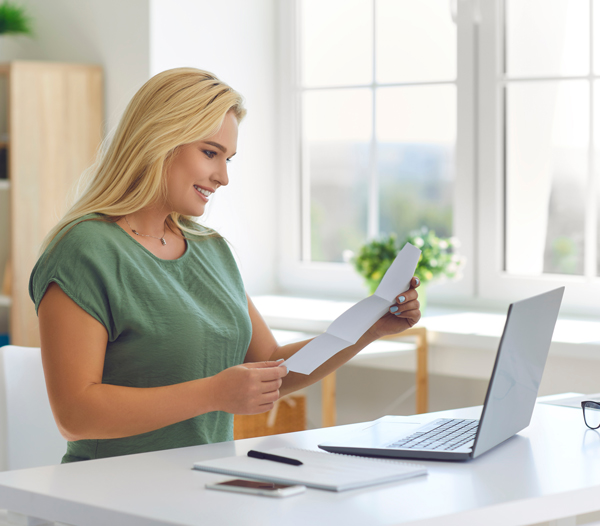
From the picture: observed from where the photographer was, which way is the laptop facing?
facing away from the viewer and to the left of the viewer

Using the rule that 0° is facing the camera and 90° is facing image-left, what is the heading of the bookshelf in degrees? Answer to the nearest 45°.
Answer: approximately 45°

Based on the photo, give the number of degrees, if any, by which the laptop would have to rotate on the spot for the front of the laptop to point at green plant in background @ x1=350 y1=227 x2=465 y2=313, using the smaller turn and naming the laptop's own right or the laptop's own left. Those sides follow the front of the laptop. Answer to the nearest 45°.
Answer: approximately 45° to the laptop's own right

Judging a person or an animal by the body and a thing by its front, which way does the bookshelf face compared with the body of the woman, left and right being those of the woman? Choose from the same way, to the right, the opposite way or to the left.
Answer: to the right

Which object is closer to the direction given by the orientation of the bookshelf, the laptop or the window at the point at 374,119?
the laptop

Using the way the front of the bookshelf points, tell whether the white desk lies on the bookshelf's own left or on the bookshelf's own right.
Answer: on the bookshelf's own left
